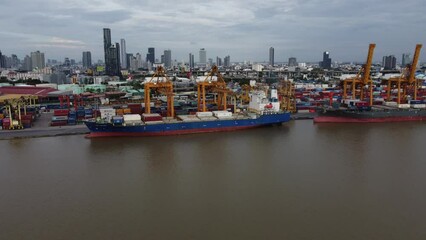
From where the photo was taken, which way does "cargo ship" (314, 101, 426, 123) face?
to the viewer's left

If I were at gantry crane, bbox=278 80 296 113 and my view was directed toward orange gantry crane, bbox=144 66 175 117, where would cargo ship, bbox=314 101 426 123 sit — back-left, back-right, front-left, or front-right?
back-left

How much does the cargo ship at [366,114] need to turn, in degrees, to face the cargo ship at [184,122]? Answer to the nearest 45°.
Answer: approximately 45° to its left

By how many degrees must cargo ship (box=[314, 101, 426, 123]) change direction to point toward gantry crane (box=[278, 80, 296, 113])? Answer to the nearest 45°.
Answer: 0° — it already faces it

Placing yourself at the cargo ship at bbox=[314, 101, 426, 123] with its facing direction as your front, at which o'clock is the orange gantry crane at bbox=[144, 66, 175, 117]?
The orange gantry crane is roughly at 11 o'clock from the cargo ship.
